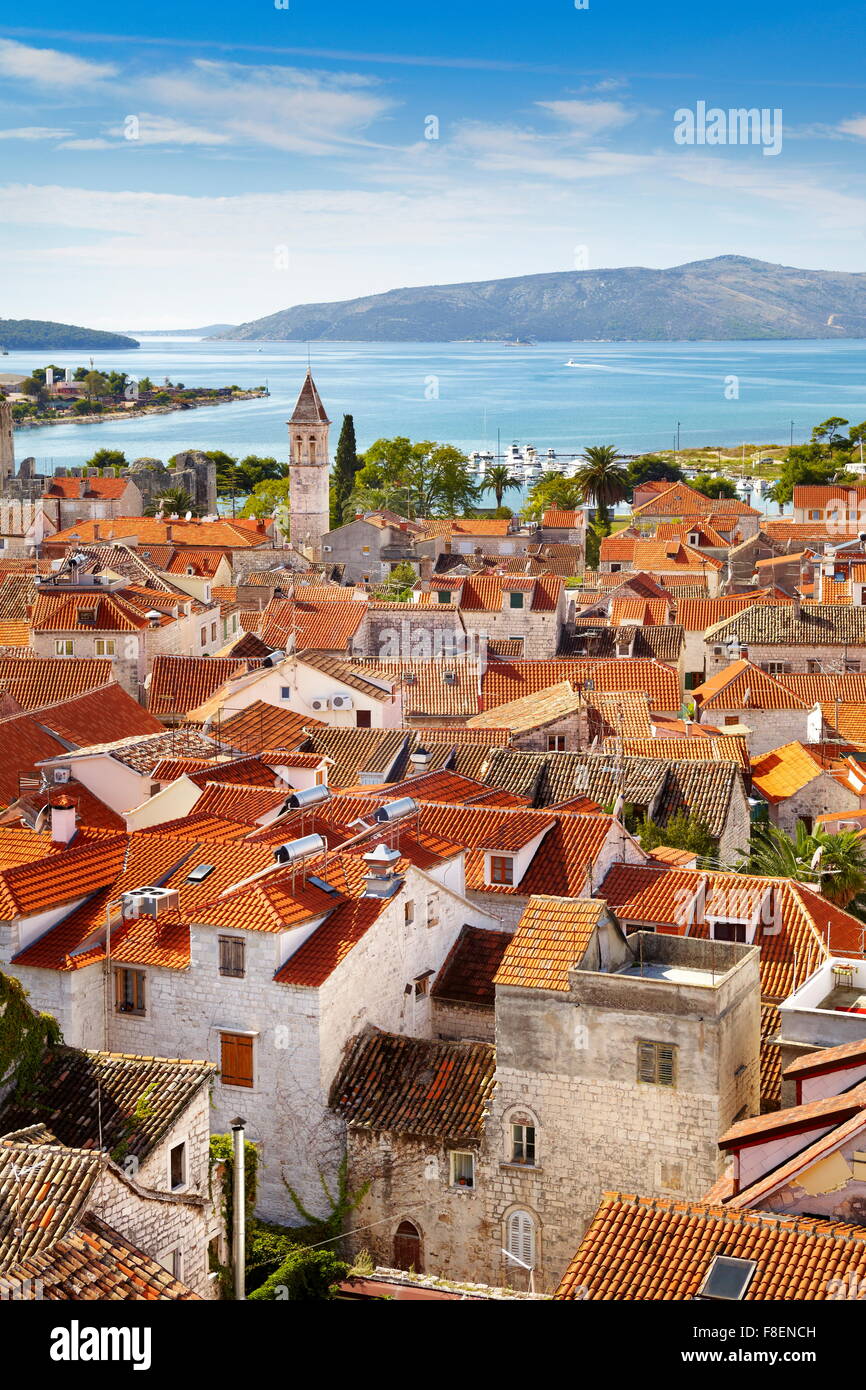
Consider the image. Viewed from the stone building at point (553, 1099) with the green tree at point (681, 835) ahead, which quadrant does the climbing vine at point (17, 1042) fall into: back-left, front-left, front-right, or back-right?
back-left

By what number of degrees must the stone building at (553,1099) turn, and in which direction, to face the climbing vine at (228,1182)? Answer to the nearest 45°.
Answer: approximately 45° to its right

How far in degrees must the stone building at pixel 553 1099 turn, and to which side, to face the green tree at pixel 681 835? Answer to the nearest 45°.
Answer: approximately 180°

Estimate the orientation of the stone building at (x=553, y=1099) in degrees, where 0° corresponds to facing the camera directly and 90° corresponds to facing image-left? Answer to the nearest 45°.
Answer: approximately 0°

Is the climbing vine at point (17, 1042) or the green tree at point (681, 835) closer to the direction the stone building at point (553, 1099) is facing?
the climbing vine

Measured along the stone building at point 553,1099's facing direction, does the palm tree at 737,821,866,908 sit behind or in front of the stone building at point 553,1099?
behind

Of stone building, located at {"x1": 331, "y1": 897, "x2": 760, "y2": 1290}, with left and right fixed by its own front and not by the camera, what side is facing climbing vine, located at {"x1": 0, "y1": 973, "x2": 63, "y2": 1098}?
right
